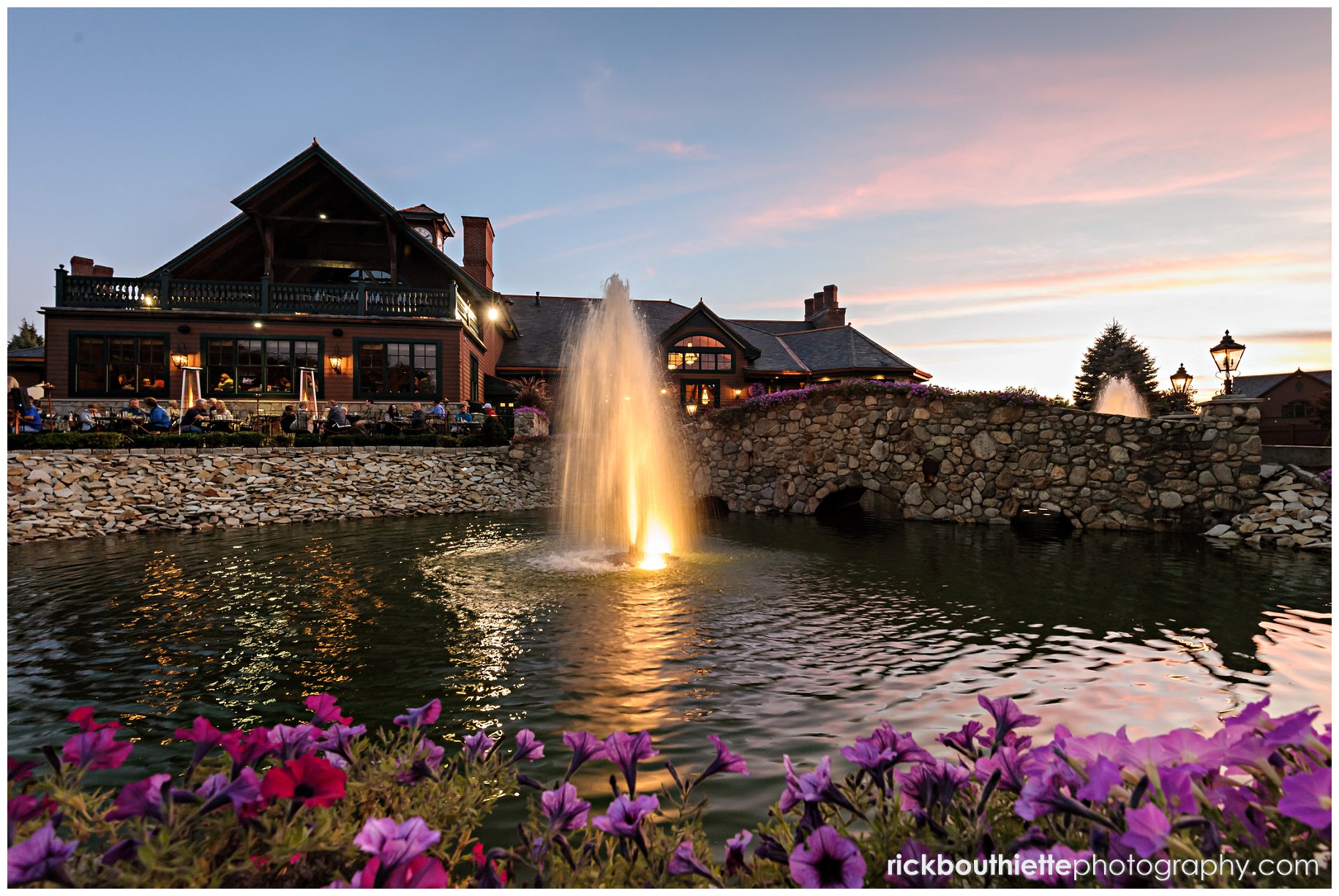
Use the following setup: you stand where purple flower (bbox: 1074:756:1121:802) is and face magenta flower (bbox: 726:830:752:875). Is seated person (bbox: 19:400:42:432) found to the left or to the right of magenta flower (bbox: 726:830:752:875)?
right

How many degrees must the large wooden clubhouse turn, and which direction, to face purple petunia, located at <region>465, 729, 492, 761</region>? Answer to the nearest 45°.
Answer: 0° — it already faces it

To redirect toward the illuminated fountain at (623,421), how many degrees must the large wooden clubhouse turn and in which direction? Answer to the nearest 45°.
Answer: approximately 45° to its left

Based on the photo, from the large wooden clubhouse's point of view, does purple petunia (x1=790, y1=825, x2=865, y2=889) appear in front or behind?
in front

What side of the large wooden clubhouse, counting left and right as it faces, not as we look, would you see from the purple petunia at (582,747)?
front

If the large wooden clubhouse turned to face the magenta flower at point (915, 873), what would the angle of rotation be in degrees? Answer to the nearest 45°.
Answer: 0° — it already faces it

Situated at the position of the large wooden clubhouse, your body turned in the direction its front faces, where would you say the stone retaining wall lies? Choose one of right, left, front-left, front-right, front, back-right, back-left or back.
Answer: front

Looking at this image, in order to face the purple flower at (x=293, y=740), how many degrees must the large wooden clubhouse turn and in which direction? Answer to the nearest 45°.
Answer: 0° — it already faces it

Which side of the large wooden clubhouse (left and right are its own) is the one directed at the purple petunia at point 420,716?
front

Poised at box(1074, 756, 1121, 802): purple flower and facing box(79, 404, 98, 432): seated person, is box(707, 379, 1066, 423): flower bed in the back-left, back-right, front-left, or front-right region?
front-right

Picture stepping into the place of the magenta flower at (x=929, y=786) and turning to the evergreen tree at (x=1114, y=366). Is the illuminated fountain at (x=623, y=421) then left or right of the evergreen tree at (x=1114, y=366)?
left

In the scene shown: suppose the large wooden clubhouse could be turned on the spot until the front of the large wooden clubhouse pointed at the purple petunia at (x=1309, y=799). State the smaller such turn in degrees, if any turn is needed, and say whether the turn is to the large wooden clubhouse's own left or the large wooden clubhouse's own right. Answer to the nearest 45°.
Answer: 0° — it already faces it

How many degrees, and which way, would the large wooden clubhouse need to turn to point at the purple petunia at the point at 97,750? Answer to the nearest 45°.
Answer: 0° — it already faces it

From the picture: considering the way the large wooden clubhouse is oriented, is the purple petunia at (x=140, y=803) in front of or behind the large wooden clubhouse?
in front

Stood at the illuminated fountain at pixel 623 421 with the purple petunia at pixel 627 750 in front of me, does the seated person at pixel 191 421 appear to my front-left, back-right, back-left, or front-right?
back-right

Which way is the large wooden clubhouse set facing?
toward the camera
